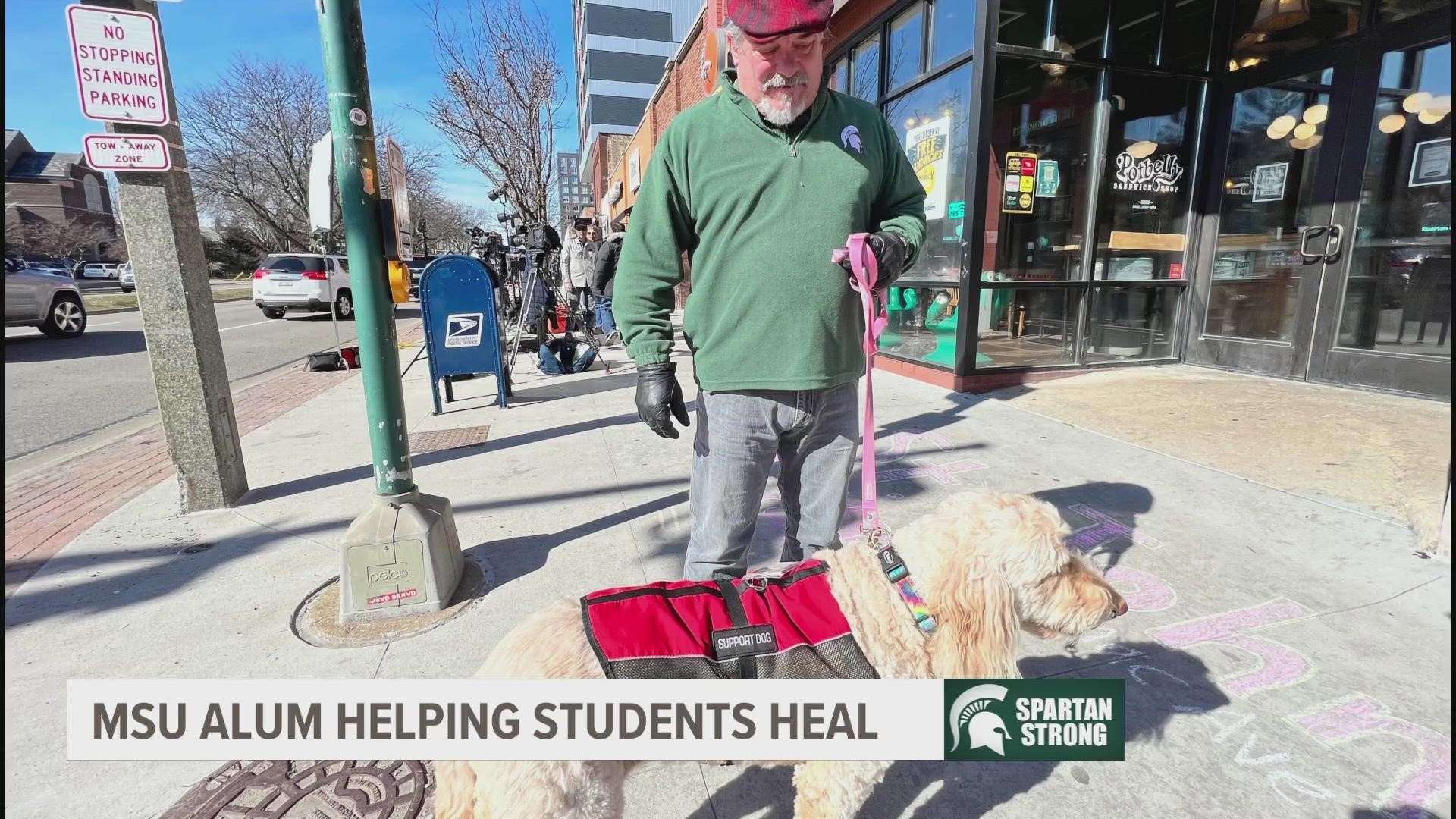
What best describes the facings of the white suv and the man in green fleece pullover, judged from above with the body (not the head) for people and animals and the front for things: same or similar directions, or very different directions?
very different directions

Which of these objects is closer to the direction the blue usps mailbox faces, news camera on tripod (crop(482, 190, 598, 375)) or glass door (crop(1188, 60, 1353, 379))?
the glass door

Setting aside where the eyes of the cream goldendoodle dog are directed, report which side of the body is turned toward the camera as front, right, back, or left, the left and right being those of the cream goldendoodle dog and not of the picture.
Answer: right

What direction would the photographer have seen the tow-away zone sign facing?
facing the viewer

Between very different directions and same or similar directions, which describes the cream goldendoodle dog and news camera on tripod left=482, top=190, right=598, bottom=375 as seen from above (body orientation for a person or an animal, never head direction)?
very different directions
